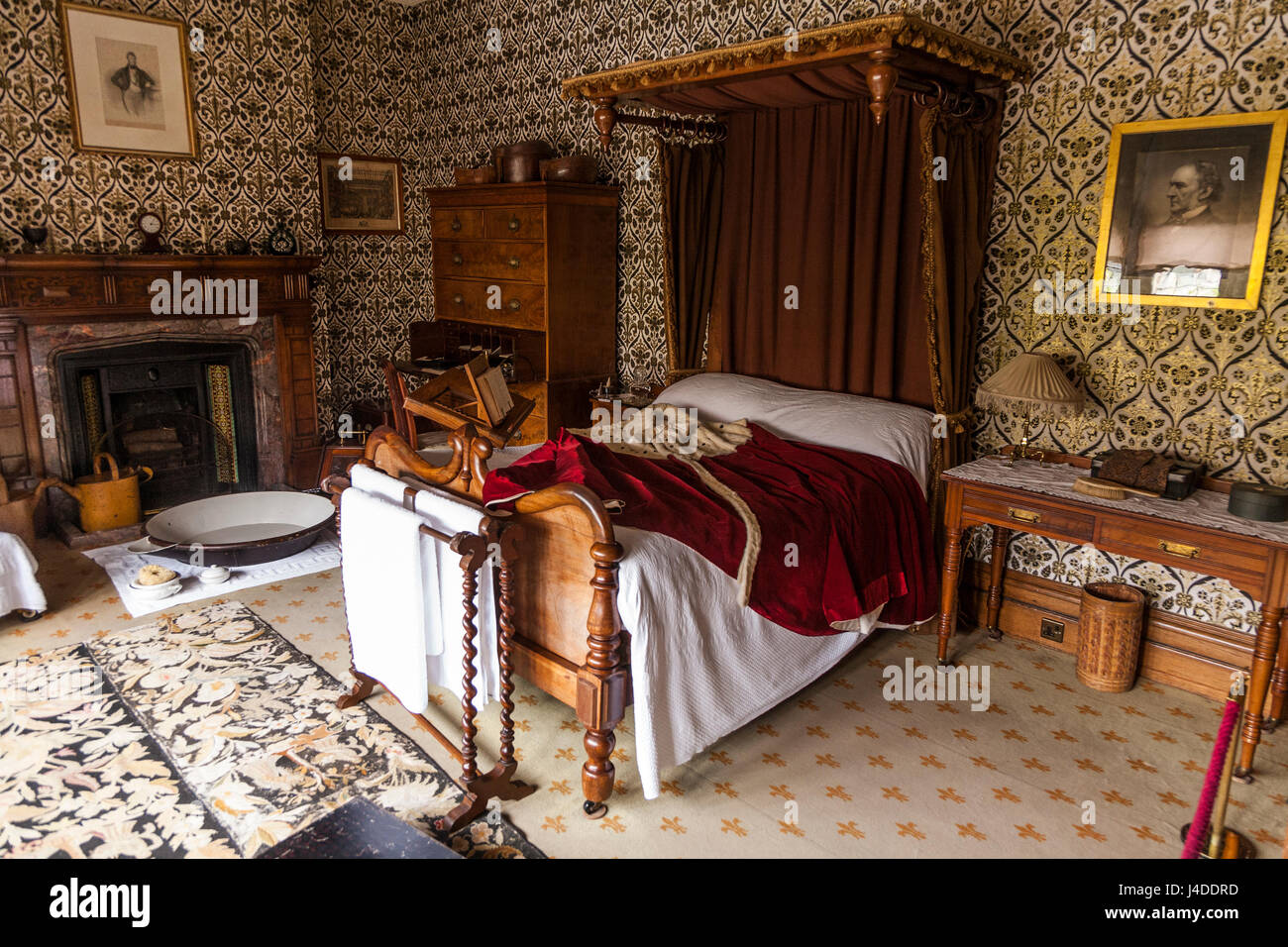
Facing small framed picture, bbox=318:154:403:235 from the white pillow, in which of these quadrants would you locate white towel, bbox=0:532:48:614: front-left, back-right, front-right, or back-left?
front-left

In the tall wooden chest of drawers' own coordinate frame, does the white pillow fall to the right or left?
on its left

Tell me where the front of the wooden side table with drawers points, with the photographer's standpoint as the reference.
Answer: facing the viewer and to the left of the viewer

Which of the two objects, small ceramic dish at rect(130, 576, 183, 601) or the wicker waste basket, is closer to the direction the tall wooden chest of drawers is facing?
the small ceramic dish

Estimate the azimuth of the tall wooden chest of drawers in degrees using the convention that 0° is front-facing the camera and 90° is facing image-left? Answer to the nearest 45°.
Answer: approximately 45°

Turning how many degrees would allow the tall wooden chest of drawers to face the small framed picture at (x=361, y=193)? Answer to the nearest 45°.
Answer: approximately 90° to its right

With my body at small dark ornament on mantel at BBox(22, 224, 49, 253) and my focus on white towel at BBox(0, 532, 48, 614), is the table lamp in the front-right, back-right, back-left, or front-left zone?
front-left

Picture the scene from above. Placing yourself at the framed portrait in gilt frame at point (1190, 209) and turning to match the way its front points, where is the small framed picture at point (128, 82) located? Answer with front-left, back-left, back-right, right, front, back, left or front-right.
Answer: front-right

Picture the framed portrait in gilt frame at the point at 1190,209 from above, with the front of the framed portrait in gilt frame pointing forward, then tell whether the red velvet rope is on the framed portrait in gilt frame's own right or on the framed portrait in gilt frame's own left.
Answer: on the framed portrait in gilt frame's own left

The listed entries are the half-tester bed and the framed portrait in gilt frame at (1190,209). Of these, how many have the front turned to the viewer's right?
0

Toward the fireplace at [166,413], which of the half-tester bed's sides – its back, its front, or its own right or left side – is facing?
right

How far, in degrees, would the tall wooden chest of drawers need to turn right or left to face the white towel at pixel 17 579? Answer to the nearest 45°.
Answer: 0° — it already faces it

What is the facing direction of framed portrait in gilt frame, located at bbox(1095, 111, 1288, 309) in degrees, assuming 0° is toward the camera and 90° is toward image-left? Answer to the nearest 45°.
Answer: approximately 45°
